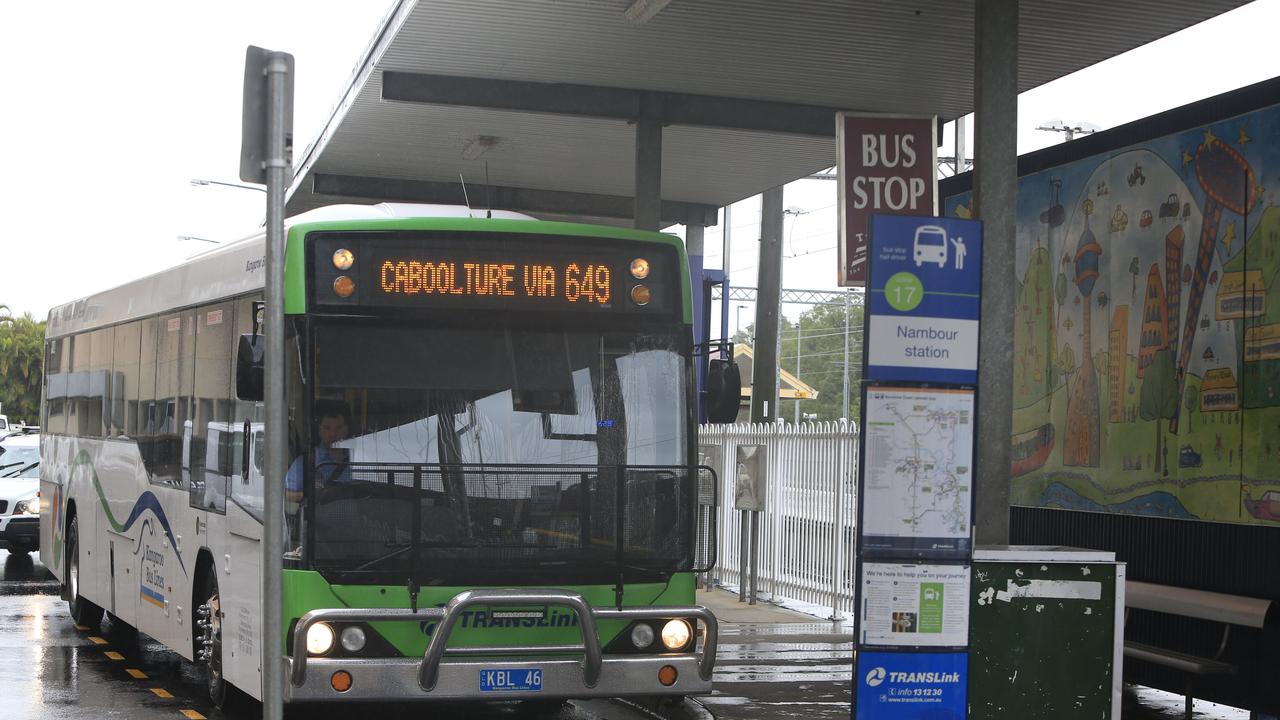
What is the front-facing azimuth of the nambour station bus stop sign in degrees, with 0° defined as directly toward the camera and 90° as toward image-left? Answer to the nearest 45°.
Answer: approximately 0°

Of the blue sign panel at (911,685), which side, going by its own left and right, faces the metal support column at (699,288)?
back

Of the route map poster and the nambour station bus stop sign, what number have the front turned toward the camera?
2

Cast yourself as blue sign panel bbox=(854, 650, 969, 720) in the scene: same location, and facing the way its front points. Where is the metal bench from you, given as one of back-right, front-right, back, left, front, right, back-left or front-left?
back-left

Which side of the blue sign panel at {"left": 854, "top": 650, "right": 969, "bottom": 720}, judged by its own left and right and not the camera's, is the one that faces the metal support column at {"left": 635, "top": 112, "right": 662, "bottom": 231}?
back

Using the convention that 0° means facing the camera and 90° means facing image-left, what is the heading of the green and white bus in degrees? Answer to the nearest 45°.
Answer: approximately 0°

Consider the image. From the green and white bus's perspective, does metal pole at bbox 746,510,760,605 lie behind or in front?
behind

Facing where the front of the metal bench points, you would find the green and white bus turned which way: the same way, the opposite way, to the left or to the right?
to the left

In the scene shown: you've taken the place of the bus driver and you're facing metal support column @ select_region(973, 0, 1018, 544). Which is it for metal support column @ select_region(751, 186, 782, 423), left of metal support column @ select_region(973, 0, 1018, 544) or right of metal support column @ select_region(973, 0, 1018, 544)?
left

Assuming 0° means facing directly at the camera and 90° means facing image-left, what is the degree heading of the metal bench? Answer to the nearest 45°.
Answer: approximately 45°

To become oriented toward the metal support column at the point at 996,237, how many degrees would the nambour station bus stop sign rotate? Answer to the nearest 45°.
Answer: approximately 180°

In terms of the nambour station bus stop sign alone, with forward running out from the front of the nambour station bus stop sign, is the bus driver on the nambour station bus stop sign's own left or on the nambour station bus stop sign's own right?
on the nambour station bus stop sign's own right
